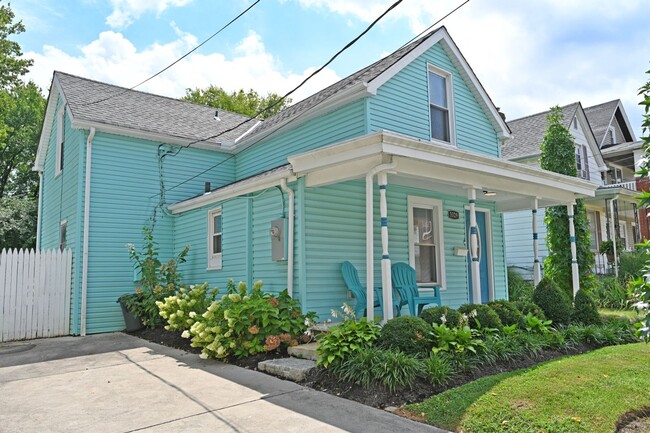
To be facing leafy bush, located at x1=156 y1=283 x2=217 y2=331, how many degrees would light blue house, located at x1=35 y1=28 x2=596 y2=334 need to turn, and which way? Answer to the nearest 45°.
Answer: approximately 90° to its right

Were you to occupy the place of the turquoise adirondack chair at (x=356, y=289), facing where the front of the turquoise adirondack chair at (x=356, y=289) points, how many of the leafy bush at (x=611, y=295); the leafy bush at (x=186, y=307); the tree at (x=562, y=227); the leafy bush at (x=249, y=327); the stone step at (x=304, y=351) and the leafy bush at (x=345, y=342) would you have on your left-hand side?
2

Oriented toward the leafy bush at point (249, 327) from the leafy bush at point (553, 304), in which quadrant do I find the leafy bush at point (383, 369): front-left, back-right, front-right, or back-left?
front-left

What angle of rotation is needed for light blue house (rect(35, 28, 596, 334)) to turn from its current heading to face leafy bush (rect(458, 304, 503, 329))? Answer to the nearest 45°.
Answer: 0° — it already faces it

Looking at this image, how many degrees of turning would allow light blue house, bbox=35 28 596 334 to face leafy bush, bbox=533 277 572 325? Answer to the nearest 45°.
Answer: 0° — it already faces it

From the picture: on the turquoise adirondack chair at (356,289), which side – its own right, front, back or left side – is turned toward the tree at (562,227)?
left

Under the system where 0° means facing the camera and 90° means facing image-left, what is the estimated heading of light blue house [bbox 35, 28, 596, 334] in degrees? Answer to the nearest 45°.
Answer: approximately 315°
